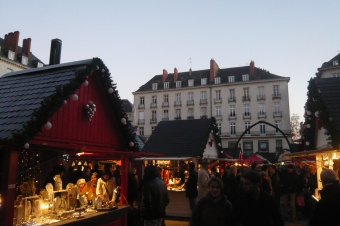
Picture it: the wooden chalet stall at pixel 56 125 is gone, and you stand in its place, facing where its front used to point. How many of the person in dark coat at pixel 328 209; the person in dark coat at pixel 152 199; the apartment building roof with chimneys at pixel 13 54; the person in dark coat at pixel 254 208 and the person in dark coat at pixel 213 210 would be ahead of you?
4

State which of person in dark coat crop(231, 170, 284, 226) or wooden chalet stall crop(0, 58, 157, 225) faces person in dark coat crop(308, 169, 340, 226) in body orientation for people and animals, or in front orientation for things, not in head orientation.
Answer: the wooden chalet stall

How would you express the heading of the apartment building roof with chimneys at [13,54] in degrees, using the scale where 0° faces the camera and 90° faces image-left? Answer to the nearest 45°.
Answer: approximately 315°

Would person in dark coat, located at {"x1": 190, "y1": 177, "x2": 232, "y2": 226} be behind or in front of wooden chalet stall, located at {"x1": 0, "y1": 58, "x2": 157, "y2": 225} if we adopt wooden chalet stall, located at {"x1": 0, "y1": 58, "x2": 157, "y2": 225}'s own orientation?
in front

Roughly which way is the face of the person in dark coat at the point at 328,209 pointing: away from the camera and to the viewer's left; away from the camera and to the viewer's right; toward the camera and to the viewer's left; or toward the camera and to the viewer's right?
away from the camera and to the viewer's left

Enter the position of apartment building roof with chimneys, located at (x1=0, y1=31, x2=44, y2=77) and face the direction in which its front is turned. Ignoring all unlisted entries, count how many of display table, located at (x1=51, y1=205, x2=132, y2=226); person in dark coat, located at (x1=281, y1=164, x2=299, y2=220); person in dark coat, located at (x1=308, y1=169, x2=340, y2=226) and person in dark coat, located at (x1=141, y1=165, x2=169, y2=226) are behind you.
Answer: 0

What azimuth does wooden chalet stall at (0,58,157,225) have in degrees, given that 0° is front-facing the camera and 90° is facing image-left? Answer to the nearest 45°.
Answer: approximately 315°

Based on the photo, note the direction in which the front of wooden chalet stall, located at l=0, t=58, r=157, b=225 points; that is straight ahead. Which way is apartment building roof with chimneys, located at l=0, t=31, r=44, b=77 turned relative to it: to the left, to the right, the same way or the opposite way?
the same way
